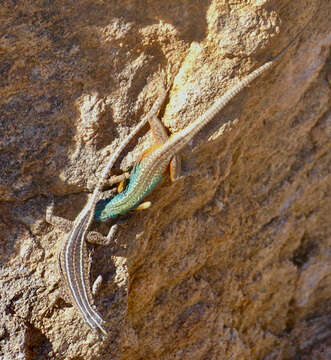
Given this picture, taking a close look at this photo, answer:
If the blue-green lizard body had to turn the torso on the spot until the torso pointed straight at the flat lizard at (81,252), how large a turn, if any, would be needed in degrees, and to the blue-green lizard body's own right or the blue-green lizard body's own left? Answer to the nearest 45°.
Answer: approximately 45° to the blue-green lizard body's own right

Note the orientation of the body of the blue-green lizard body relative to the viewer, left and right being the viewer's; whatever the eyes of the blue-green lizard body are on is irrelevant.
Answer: facing the viewer and to the left of the viewer
